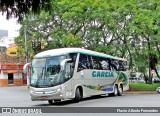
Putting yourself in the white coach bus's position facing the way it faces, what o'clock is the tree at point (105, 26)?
The tree is roughly at 5 o'clock from the white coach bus.

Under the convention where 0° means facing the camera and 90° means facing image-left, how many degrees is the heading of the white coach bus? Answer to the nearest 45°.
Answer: approximately 45°
